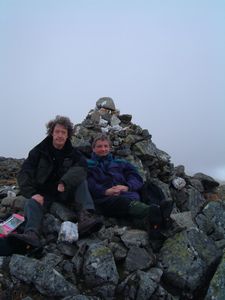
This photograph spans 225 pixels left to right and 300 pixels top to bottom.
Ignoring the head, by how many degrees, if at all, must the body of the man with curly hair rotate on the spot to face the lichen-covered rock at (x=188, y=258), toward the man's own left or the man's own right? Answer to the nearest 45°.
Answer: approximately 45° to the man's own left

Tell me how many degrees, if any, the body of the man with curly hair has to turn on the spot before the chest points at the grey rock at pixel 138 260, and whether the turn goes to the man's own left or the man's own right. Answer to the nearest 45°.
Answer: approximately 45° to the man's own left

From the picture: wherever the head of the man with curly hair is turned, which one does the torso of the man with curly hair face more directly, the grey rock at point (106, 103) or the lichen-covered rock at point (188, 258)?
the lichen-covered rock

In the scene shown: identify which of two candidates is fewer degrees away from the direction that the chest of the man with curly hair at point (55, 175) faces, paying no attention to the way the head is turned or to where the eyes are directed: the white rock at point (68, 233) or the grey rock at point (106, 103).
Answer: the white rock

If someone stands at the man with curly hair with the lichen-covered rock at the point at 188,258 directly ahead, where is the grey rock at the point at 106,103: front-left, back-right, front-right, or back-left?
back-left

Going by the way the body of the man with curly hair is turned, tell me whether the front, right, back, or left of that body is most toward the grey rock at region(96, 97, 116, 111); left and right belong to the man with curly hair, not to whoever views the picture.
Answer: back

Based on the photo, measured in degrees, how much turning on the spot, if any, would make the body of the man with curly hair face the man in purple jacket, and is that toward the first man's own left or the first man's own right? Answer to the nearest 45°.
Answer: approximately 90° to the first man's own left

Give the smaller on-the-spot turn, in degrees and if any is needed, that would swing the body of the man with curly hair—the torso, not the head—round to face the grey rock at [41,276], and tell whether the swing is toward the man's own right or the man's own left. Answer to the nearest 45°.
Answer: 0° — they already face it

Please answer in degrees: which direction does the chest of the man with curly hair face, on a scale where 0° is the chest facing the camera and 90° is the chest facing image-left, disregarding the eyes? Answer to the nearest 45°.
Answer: approximately 0°
